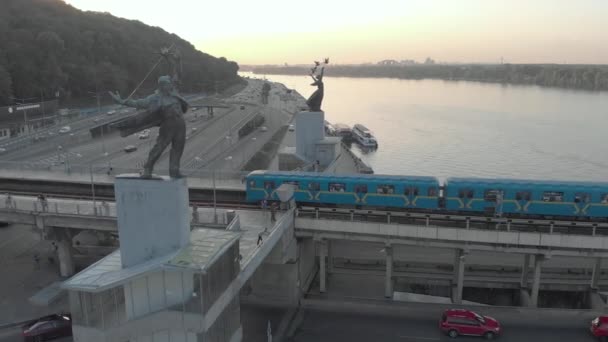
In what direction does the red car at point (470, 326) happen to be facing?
to the viewer's right

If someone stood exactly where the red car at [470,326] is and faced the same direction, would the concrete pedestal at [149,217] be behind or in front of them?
behind

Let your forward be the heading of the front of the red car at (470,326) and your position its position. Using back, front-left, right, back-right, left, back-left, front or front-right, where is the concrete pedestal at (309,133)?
back-left
